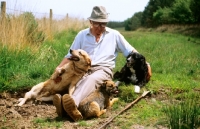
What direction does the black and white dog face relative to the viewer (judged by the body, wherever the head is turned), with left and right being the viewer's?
facing the viewer and to the left of the viewer

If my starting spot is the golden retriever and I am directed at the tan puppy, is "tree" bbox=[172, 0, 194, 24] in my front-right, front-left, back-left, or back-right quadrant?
back-left

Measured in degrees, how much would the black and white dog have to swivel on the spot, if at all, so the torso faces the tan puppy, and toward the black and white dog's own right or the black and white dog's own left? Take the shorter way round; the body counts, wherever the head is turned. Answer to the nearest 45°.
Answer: approximately 45° to the black and white dog's own right

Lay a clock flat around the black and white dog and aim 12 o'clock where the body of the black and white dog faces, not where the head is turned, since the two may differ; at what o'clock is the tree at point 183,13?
The tree is roughly at 5 o'clock from the black and white dog.

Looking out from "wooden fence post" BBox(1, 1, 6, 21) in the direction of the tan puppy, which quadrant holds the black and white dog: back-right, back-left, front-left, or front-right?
front-left
